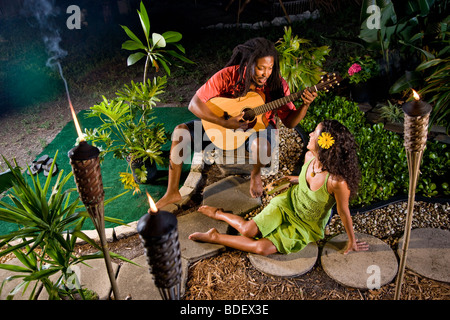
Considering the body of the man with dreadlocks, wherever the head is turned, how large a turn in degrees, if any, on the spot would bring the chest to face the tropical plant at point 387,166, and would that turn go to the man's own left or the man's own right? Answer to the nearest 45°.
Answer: approximately 90° to the man's own left

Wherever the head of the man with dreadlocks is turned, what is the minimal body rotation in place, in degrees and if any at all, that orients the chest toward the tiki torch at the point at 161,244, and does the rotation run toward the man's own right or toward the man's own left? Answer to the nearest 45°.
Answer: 0° — they already face it

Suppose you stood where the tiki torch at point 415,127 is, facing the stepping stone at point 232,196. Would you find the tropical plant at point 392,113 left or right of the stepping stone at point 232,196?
right

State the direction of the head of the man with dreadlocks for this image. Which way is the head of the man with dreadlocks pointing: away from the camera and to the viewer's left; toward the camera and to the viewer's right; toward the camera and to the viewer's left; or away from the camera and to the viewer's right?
toward the camera and to the viewer's right

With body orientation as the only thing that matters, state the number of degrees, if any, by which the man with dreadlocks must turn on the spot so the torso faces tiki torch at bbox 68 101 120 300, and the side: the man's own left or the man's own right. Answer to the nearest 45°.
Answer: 0° — they already face it

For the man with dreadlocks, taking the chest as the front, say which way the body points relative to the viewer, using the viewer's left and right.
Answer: facing the viewer

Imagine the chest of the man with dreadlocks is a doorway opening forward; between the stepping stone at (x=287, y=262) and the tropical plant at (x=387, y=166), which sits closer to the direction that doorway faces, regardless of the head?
the stepping stone

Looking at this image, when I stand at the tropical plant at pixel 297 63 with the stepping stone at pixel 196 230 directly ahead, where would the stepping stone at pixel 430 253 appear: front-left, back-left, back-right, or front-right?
front-left

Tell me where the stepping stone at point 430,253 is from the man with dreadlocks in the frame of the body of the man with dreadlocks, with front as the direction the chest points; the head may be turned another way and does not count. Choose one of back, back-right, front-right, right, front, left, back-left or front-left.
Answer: front-left

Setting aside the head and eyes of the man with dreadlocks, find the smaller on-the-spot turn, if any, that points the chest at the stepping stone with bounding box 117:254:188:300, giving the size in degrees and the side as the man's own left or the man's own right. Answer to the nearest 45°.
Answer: approximately 45° to the man's own right

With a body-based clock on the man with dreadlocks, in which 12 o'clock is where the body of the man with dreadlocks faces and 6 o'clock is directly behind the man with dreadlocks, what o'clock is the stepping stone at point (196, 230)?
The stepping stone is roughly at 1 o'clock from the man with dreadlocks.

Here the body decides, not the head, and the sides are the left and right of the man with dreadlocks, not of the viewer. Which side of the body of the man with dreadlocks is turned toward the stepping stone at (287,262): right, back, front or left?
front

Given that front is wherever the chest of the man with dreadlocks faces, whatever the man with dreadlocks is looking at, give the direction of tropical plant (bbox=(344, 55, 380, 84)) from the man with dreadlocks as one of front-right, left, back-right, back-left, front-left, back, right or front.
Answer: back-left

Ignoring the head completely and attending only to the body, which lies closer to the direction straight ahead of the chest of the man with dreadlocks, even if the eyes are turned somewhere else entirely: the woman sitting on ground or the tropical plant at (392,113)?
the woman sitting on ground

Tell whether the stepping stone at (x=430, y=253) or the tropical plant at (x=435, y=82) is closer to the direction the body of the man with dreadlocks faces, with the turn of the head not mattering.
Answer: the stepping stone

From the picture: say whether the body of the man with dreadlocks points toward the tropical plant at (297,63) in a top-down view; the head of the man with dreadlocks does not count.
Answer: no

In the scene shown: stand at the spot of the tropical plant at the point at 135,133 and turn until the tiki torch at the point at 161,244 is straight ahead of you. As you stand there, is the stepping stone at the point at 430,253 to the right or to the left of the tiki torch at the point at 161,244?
left

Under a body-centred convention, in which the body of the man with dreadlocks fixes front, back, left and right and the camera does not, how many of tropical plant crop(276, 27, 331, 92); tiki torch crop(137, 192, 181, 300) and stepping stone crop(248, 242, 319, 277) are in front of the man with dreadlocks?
2
